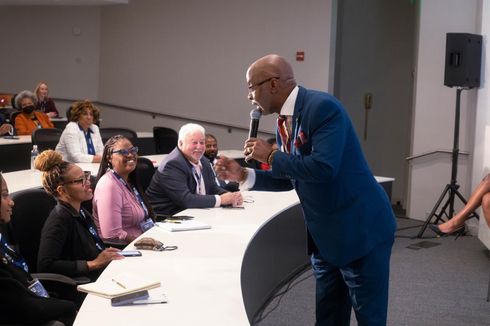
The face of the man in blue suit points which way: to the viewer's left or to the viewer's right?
to the viewer's left

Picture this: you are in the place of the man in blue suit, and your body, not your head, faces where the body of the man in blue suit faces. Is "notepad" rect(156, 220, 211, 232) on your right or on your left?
on your right

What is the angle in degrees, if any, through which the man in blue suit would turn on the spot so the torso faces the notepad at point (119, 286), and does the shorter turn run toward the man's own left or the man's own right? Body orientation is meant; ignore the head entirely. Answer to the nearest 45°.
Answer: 0° — they already face it

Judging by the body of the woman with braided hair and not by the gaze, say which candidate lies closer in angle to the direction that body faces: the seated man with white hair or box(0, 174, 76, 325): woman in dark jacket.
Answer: the seated man with white hair

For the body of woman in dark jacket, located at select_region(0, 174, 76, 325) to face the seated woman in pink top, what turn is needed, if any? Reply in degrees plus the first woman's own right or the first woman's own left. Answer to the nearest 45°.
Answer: approximately 90° to the first woman's own left

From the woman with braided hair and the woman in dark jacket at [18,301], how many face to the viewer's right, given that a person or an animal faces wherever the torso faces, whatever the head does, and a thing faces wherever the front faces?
2

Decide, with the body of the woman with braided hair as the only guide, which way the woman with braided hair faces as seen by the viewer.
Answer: to the viewer's right

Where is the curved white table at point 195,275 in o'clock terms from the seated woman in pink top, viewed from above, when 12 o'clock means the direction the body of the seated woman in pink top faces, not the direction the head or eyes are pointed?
The curved white table is roughly at 1 o'clock from the seated woman in pink top.

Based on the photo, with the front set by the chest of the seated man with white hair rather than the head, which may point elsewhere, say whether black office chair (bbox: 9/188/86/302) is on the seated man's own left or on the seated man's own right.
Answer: on the seated man's own right

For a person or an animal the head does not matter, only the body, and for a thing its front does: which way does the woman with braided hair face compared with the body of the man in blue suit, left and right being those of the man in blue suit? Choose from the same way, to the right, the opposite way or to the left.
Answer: the opposite way

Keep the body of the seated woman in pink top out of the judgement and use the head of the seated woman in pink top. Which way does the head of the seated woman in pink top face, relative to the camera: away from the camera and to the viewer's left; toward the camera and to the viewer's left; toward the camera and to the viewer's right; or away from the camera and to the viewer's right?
toward the camera and to the viewer's right

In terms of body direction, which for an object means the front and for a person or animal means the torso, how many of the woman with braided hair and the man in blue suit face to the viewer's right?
1

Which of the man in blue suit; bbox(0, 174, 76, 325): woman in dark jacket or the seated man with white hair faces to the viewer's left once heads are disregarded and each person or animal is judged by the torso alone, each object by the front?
the man in blue suit

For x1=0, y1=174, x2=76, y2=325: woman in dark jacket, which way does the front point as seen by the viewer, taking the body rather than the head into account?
to the viewer's right

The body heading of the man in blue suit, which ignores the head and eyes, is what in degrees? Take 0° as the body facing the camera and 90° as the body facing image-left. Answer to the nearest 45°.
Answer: approximately 90°
